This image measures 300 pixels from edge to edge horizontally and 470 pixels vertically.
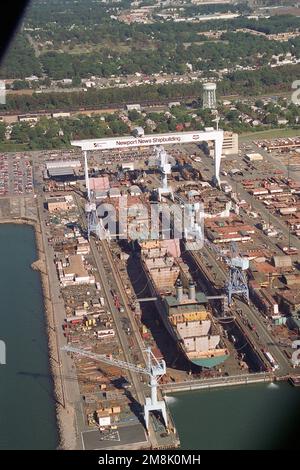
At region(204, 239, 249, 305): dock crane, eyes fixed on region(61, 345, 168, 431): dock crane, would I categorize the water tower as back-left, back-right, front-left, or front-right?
back-right

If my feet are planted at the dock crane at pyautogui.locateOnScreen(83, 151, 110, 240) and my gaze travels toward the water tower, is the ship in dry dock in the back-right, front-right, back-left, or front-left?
back-right

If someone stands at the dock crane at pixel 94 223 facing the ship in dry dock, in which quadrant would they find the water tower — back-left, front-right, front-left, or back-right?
back-left

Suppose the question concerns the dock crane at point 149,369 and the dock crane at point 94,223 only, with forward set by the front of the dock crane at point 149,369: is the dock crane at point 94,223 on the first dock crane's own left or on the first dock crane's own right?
on the first dock crane's own right

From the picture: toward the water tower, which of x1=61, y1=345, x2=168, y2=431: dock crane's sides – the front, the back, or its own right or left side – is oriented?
right

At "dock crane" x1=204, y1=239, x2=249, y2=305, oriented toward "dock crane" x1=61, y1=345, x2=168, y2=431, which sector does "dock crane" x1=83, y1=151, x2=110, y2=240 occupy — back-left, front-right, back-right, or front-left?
back-right

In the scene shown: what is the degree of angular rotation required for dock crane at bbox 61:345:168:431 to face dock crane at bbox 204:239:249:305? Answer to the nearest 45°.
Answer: approximately 135° to its right

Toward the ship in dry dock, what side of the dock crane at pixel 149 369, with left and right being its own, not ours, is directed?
right

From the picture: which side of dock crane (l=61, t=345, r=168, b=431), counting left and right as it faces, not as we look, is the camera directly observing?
left
